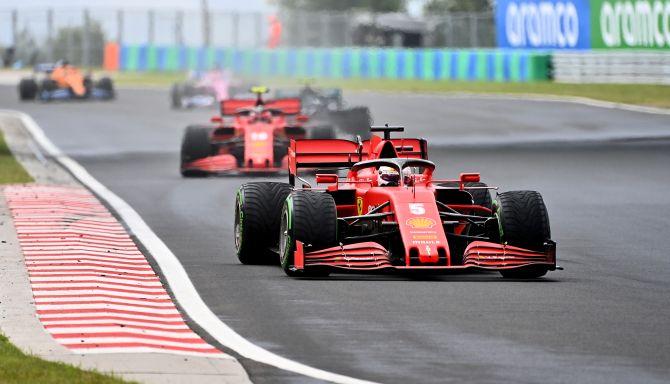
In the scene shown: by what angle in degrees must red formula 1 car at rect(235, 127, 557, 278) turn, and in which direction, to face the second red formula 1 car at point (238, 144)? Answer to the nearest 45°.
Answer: approximately 180°

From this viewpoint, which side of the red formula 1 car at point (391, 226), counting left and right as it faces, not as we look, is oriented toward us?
front

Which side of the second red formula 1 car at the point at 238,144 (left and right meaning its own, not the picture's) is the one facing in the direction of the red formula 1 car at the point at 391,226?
front

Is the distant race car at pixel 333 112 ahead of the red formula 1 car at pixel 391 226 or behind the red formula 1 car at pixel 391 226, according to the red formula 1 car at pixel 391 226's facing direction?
behind

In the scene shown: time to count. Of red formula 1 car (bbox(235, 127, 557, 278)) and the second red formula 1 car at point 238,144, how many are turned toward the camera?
2

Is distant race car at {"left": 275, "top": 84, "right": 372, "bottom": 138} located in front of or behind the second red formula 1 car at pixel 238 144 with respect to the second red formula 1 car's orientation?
behind

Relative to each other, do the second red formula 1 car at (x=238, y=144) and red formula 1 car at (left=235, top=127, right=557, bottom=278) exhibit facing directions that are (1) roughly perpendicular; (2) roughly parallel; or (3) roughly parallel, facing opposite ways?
roughly parallel
